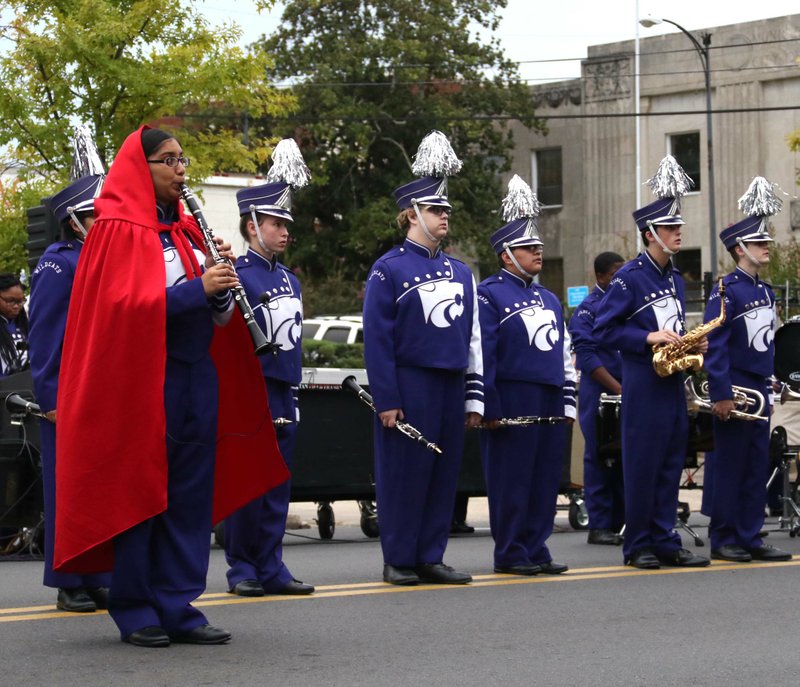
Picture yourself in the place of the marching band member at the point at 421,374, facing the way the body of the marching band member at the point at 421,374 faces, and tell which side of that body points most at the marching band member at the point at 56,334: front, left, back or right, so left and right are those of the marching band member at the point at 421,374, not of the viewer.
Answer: right

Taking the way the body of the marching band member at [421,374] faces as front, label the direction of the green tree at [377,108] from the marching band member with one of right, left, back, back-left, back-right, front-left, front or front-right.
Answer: back-left

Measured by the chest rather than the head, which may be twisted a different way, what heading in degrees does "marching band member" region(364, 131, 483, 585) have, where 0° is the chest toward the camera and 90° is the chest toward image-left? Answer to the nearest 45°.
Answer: approximately 315°

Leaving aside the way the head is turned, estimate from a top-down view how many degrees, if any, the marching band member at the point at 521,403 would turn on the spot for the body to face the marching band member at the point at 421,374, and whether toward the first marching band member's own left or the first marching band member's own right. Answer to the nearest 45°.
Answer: approximately 90° to the first marching band member's own right

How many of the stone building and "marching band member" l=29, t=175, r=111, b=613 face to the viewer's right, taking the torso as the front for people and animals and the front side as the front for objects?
1

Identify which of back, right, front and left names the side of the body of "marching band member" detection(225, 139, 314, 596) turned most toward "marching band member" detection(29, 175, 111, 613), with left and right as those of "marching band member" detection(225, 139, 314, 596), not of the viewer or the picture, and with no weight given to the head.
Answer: right

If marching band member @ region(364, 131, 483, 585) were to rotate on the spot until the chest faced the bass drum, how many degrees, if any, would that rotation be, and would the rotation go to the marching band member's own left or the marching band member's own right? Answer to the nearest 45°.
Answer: approximately 90° to the marching band member's own left

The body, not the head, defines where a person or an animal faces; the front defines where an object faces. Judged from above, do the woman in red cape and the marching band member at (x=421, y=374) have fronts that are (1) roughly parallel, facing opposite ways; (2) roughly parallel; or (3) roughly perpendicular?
roughly parallel

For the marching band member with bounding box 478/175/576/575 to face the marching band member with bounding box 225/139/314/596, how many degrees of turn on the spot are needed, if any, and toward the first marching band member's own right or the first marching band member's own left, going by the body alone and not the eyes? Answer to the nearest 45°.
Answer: approximately 90° to the first marching band member's own right

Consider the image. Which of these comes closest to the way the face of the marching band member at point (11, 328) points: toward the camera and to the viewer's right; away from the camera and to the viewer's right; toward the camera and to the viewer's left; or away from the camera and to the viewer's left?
toward the camera and to the viewer's right

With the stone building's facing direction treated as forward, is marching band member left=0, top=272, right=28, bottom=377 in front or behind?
in front

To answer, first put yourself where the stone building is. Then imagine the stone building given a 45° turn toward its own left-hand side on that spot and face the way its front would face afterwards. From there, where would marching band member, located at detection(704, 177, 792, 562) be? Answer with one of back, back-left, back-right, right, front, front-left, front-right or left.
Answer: front

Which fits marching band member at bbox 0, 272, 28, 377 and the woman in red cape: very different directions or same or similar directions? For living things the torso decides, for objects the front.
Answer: same or similar directions

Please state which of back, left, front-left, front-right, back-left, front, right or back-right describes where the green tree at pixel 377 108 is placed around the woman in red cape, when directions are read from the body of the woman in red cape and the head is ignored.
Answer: back-left

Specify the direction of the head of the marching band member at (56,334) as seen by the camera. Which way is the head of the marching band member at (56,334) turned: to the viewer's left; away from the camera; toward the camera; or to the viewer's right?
to the viewer's right
